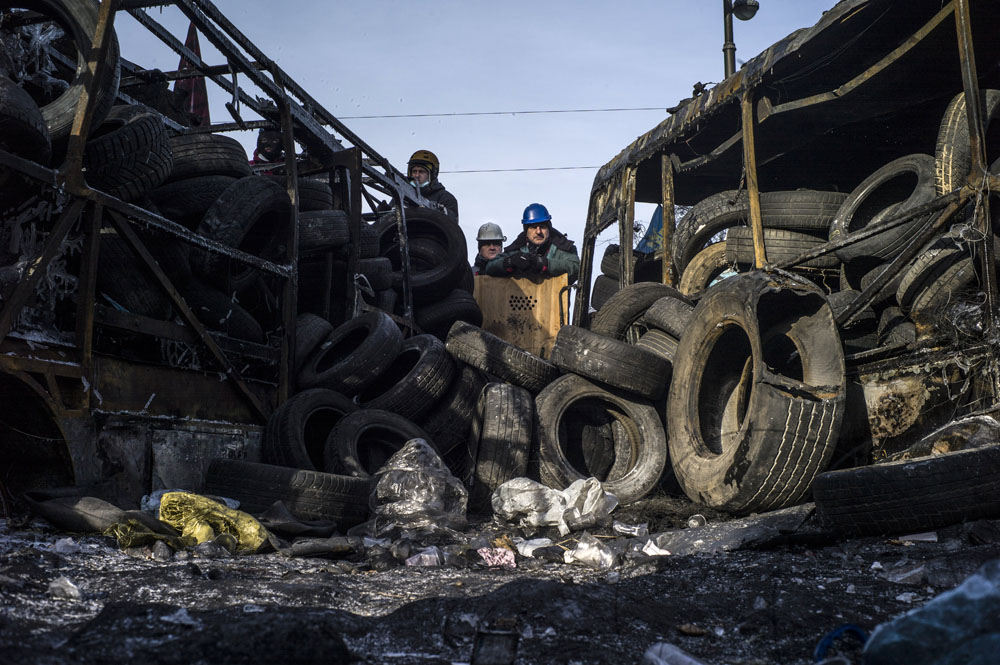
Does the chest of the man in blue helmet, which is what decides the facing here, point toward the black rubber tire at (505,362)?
yes

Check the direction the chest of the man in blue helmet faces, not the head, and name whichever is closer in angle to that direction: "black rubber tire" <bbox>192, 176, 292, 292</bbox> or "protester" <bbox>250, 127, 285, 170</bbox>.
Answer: the black rubber tire

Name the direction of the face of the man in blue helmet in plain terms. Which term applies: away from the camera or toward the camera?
toward the camera

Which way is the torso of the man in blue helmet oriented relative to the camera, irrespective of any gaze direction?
toward the camera

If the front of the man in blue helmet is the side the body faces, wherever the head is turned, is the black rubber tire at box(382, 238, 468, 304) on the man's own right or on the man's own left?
on the man's own right

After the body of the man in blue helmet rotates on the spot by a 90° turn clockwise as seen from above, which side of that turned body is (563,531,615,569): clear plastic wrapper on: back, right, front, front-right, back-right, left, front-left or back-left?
left

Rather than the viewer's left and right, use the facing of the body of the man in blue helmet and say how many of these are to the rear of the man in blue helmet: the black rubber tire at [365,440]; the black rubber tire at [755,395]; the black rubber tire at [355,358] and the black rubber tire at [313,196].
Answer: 0

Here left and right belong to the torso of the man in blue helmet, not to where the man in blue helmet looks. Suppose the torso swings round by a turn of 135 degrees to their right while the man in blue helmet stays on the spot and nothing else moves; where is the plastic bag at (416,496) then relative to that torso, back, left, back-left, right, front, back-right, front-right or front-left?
back-left

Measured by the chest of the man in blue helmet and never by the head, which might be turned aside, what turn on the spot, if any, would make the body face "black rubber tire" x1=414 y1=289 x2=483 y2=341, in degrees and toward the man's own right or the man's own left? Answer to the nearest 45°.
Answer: approximately 45° to the man's own right

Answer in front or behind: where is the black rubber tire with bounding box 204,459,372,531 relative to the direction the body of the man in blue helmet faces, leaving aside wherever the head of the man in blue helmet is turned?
in front

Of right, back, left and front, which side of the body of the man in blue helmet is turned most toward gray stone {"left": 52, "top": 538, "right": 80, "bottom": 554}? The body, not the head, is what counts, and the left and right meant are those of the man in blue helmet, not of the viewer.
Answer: front

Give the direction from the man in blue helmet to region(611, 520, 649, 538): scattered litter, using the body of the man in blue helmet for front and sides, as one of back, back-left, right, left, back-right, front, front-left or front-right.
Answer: front

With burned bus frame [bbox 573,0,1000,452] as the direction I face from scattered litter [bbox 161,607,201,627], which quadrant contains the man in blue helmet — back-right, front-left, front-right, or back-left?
front-left

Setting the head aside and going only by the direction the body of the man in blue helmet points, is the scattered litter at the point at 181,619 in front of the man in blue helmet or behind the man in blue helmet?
in front

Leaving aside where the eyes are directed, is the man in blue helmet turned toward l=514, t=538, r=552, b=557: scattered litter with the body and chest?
yes

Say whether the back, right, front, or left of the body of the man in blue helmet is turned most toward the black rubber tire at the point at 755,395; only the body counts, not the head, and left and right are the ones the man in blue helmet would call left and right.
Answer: front

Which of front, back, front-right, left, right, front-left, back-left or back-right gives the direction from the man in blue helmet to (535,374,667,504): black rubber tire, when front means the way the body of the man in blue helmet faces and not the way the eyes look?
front

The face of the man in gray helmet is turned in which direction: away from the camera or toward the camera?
toward the camera
